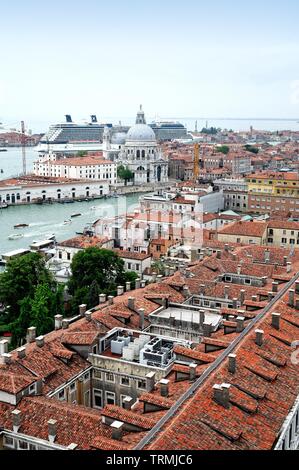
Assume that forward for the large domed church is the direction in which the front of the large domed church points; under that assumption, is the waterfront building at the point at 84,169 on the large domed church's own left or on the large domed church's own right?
on the large domed church's own right

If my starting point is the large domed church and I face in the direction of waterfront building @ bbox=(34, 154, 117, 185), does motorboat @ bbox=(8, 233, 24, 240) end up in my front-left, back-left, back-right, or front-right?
front-left

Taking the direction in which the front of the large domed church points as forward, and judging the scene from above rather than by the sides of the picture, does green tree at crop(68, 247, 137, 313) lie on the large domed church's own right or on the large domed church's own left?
on the large domed church's own right

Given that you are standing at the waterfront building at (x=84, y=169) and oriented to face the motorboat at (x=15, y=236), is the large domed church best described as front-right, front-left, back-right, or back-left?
back-left

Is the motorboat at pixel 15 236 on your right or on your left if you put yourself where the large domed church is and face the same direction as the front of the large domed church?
on your right

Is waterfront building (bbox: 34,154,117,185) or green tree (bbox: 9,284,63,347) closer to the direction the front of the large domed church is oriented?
the green tree

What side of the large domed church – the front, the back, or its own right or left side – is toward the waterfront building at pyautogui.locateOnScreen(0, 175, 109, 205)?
right

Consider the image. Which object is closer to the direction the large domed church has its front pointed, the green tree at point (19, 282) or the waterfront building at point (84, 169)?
the green tree

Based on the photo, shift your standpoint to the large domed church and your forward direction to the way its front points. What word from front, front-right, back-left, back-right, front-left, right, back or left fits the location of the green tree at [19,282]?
front-right

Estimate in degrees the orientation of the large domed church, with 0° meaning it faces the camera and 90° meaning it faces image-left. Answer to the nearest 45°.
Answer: approximately 315°

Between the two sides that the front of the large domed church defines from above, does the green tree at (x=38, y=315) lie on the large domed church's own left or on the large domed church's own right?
on the large domed church's own right
